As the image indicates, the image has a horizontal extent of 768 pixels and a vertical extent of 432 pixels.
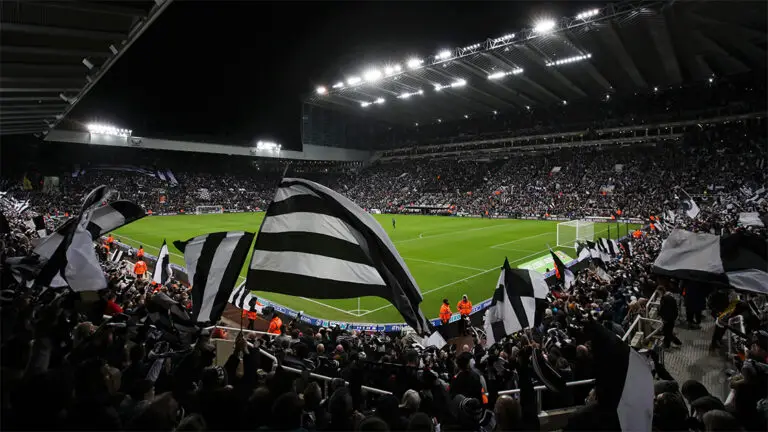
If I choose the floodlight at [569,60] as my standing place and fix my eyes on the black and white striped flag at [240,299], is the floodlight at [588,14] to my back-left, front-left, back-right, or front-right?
front-left

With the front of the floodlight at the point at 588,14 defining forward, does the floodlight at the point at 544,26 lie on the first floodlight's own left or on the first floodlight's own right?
on the first floodlight's own right

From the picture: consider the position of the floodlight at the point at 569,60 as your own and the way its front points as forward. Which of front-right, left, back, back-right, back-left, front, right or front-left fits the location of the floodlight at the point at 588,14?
front-left

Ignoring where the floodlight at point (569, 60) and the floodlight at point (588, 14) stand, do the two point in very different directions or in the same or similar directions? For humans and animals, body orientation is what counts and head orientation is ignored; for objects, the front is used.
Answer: same or similar directions

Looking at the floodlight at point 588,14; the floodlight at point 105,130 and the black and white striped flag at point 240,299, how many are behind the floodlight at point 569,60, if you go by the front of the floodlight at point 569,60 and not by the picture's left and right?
0

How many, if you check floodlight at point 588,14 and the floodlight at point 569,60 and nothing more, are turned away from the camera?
0

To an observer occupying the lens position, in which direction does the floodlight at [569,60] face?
facing the viewer and to the left of the viewer

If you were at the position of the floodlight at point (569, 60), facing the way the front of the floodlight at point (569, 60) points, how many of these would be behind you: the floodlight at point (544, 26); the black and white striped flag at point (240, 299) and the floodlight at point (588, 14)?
0

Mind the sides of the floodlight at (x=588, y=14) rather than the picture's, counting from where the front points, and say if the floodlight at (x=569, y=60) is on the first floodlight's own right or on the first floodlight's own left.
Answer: on the first floodlight's own right

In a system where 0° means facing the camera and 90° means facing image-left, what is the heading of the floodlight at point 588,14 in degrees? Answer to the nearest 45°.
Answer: approximately 45°

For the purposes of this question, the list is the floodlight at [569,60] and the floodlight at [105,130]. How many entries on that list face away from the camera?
0

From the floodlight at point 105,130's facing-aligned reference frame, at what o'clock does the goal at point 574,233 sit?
The goal is roughly at 11 o'clock from the floodlight.

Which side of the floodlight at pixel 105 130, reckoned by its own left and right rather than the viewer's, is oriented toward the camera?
front

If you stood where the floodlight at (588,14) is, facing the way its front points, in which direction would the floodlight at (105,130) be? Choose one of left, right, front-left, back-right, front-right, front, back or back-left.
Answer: front-right

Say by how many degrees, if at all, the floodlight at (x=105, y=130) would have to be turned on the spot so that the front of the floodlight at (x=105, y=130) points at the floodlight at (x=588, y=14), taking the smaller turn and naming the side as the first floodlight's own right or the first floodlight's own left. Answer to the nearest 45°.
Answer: approximately 45° to the first floodlight's own left

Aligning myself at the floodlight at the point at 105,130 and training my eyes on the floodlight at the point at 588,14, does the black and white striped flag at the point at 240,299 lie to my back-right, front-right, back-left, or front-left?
front-right

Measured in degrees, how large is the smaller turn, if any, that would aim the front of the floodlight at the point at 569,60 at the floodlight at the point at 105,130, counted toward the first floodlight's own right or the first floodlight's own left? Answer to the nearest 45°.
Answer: approximately 45° to the first floodlight's own right
